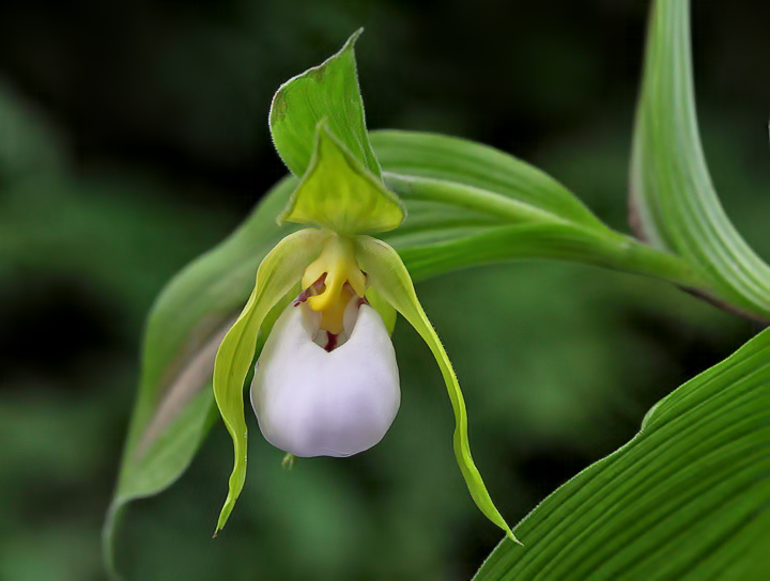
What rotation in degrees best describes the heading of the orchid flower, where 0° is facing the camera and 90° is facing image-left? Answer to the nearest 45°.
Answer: approximately 0°
